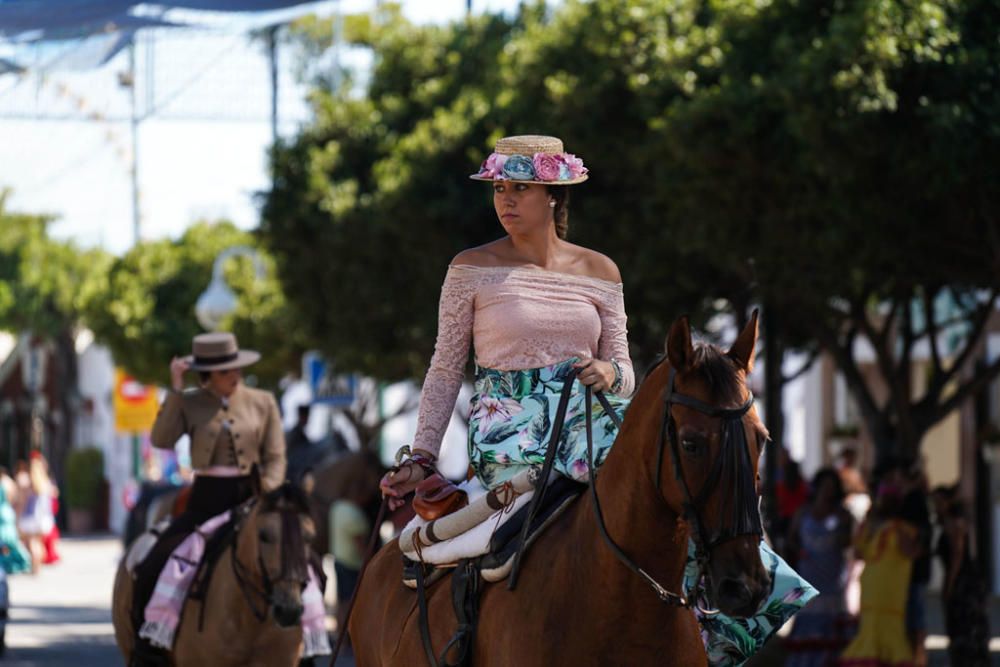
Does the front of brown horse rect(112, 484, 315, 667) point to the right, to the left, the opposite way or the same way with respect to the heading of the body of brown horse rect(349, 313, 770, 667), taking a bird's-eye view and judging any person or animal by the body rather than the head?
the same way

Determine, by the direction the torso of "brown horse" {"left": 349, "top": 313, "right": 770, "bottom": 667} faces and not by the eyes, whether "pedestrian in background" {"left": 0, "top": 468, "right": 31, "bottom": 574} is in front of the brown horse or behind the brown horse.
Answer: behind

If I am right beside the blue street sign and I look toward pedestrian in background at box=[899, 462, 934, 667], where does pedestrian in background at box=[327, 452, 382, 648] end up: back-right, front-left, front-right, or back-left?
front-right

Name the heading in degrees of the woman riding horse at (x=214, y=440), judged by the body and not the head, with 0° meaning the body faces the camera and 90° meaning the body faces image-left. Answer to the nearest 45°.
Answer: approximately 315°

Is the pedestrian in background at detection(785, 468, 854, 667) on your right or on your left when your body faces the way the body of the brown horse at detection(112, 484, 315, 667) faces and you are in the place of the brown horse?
on your left

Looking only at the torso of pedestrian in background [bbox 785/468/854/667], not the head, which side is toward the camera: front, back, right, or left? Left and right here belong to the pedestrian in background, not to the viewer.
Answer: front

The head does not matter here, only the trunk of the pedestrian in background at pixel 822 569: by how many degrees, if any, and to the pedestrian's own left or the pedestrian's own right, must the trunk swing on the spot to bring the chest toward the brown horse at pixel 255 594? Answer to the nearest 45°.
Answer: approximately 45° to the pedestrian's own right

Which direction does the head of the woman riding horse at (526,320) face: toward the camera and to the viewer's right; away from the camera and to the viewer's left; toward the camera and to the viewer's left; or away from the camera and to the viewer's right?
toward the camera and to the viewer's left

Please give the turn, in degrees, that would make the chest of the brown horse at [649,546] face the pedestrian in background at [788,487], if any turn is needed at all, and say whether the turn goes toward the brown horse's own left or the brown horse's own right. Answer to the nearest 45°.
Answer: approximately 135° to the brown horse's own left

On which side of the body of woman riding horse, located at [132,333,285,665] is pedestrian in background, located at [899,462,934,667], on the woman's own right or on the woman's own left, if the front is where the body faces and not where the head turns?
on the woman's own left
